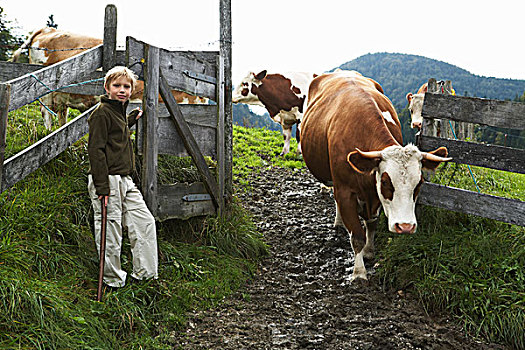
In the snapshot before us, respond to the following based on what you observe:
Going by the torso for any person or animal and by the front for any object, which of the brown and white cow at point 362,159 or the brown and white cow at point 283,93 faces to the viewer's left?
the brown and white cow at point 283,93

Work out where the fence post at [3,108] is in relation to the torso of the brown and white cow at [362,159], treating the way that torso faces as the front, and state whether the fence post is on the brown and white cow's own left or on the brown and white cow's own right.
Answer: on the brown and white cow's own right

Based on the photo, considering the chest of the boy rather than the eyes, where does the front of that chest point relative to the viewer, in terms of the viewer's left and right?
facing the viewer and to the right of the viewer

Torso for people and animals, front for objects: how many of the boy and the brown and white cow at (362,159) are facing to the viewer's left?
0

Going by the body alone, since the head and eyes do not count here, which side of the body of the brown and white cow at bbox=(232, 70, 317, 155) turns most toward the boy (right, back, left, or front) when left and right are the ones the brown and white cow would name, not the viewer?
left

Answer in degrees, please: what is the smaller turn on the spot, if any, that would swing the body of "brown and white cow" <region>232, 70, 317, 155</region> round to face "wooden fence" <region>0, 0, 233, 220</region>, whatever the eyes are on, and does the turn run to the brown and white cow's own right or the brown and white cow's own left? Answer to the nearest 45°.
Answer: approximately 90° to the brown and white cow's own left

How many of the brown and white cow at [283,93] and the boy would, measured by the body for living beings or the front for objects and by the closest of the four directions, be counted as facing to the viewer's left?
1

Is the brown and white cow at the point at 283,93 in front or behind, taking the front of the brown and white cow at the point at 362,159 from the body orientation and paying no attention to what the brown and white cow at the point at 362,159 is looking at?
behind

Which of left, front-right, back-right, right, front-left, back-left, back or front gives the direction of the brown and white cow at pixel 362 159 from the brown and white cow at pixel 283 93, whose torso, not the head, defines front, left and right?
left

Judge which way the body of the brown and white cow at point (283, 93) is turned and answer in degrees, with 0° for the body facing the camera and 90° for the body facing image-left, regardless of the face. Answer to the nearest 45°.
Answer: approximately 90°

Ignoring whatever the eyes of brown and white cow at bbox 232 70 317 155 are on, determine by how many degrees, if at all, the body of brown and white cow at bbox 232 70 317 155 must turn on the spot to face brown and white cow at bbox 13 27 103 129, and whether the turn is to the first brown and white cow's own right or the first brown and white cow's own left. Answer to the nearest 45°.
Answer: approximately 45° to the first brown and white cow's own left

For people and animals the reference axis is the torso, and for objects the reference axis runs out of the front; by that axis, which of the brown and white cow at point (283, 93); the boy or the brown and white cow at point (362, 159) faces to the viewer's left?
the brown and white cow at point (283, 93)
